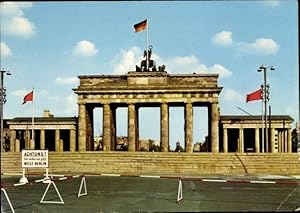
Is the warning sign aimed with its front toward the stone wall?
no

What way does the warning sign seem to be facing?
toward the camera

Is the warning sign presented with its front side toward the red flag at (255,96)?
no
